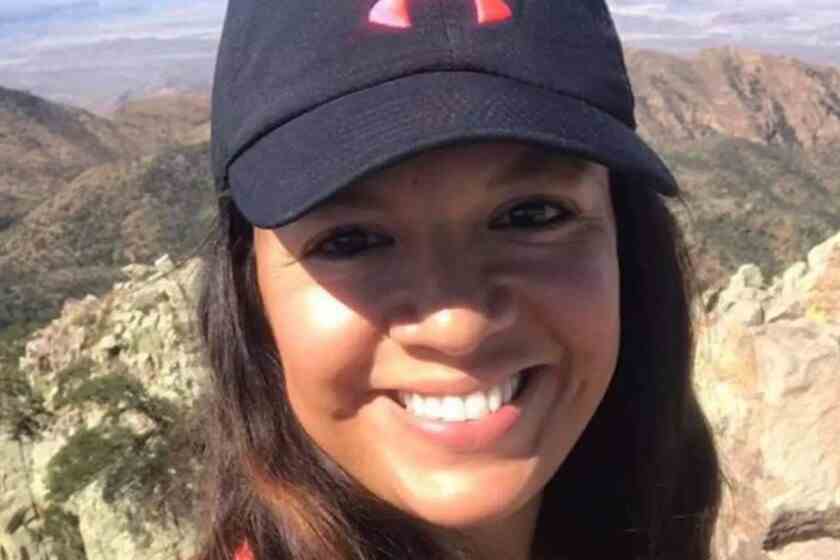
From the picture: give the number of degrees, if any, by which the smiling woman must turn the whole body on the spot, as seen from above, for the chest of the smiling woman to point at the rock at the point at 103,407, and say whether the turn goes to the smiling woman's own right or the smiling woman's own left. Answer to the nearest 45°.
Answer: approximately 135° to the smiling woman's own right

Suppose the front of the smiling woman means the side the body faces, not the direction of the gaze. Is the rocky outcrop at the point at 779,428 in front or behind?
behind

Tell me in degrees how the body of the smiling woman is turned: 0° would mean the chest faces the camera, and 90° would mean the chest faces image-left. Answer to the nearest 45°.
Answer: approximately 0°

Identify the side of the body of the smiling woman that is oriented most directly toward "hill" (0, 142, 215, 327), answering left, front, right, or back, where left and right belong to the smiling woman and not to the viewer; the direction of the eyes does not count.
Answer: back

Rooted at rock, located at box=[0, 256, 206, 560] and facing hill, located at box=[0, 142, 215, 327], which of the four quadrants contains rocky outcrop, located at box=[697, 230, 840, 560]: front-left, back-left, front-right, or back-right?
back-right
